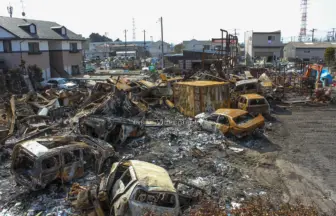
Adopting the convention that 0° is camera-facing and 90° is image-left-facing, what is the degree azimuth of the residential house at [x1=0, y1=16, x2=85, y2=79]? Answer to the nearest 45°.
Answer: approximately 315°

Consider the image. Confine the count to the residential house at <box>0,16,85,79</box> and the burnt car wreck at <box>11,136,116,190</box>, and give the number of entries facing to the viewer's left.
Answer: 0

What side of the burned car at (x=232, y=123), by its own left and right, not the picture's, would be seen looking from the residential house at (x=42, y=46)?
front

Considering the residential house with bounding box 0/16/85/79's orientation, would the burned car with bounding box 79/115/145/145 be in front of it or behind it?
in front

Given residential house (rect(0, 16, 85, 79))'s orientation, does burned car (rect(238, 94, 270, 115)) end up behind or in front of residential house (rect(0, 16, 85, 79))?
in front
